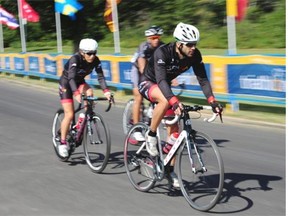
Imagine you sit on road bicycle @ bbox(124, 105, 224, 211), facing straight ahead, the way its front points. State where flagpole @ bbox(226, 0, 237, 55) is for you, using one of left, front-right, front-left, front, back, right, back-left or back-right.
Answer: back-left

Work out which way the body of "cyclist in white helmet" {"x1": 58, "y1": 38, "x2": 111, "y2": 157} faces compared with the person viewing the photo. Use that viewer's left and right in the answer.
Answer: facing the viewer and to the right of the viewer

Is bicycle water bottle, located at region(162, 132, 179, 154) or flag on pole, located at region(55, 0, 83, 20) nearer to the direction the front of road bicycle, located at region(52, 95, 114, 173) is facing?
the bicycle water bottle

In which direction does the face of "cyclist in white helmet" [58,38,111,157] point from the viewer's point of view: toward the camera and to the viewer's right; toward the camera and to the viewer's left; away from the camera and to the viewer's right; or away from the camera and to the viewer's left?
toward the camera and to the viewer's right

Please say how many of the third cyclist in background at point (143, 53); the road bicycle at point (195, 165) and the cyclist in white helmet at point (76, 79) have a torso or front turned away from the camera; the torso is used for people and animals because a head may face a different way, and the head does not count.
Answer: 0

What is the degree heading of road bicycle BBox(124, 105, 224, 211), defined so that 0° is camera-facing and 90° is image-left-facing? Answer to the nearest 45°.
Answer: approximately 315°

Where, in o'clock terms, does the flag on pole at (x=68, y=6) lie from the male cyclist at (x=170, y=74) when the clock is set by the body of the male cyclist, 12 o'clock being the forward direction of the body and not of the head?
The flag on pole is roughly at 7 o'clock from the male cyclist.

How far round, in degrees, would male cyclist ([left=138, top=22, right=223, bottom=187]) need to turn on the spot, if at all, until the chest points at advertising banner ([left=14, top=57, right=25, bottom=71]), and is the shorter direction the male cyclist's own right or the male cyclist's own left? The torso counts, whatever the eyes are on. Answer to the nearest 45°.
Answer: approximately 135° to the male cyclist's own left

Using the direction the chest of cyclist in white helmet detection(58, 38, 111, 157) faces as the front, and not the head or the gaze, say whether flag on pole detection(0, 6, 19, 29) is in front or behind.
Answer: behind

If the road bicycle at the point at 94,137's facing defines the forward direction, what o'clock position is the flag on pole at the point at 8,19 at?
The flag on pole is roughly at 7 o'clock from the road bicycle.

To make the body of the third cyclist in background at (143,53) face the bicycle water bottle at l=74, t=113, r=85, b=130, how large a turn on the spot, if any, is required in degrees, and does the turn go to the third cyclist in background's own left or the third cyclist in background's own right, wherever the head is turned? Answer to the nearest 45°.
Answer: approximately 90° to the third cyclist in background's own right

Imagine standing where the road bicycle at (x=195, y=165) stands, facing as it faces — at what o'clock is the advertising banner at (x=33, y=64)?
The advertising banner is roughly at 7 o'clock from the road bicycle.

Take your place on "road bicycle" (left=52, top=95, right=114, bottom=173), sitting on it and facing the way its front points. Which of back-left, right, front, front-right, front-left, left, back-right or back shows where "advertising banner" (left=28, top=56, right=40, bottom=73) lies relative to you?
back-left

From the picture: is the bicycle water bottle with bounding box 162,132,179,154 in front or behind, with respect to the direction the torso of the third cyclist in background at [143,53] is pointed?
in front

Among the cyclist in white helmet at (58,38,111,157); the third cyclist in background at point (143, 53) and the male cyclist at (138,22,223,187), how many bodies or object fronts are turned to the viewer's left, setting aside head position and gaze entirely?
0

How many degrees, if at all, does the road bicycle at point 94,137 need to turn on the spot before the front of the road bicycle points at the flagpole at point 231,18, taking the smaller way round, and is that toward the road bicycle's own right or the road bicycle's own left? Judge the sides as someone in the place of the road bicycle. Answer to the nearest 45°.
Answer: approximately 90° to the road bicycle's own left
